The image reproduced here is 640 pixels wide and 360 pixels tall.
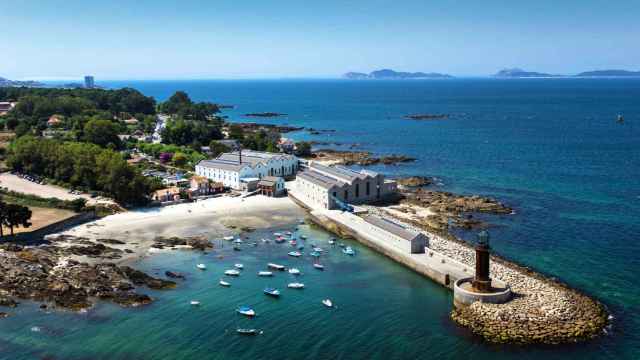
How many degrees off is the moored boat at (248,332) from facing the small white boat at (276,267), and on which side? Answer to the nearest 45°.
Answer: approximately 90° to its left

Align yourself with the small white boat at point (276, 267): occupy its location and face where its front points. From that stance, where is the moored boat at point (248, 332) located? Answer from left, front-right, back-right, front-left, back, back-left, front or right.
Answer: left

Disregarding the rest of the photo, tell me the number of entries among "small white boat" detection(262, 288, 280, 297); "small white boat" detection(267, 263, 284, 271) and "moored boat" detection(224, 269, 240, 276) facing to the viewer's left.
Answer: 3

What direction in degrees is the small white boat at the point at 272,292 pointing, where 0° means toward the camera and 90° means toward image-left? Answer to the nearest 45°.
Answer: approximately 90°

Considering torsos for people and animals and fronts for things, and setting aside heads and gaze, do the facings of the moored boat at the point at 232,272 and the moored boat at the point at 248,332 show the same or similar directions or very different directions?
same or similar directions

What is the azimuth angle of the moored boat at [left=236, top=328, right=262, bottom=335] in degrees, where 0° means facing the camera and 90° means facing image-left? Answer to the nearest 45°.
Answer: approximately 90°

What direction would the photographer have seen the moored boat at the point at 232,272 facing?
facing to the left of the viewer

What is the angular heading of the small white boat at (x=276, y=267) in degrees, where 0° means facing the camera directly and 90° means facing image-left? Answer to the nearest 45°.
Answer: approximately 90°
